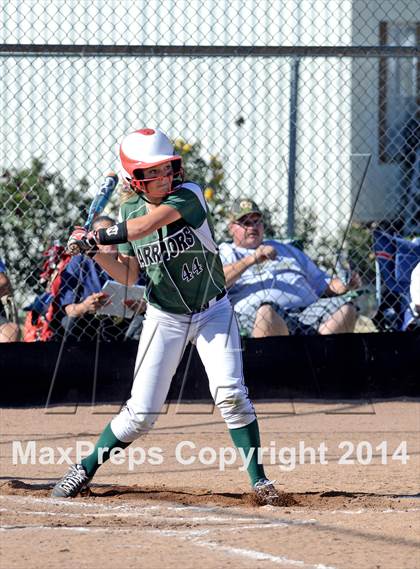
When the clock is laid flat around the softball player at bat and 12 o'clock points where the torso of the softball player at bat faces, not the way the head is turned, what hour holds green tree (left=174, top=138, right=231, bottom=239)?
The green tree is roughly at 6 o'clock from the softball player at bat.

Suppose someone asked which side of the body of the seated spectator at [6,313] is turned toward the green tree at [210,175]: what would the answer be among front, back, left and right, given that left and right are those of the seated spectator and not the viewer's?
left

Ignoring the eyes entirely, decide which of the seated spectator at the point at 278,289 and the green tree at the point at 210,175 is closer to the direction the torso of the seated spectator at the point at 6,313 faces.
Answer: the seated spectator

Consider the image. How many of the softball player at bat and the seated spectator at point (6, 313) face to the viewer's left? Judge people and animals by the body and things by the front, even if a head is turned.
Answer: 0

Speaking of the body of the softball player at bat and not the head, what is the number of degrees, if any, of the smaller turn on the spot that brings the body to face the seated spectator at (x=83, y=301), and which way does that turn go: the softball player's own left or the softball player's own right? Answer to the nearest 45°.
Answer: approximately 180°

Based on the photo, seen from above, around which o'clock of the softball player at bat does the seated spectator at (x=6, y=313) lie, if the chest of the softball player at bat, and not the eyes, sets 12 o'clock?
The seated spectator is roughly at 5 o'clock from the softball player at bat.

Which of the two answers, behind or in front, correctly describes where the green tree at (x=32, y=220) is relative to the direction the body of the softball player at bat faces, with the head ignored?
behind

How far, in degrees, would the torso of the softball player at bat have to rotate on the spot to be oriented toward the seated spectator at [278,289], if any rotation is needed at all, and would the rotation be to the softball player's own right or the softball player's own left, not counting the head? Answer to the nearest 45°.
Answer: approximately 180°

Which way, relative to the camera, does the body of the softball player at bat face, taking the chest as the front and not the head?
toward the camera
